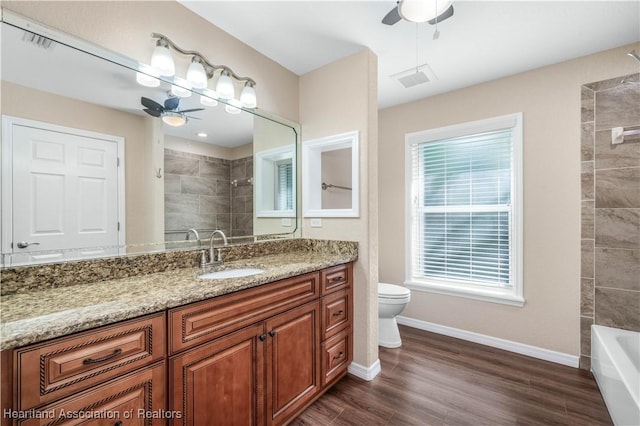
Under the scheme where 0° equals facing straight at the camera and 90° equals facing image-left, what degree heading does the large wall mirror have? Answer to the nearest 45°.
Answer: approximately 315°

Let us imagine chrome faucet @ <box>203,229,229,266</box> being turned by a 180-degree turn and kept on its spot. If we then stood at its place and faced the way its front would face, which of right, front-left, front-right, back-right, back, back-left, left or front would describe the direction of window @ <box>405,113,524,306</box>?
back-right
